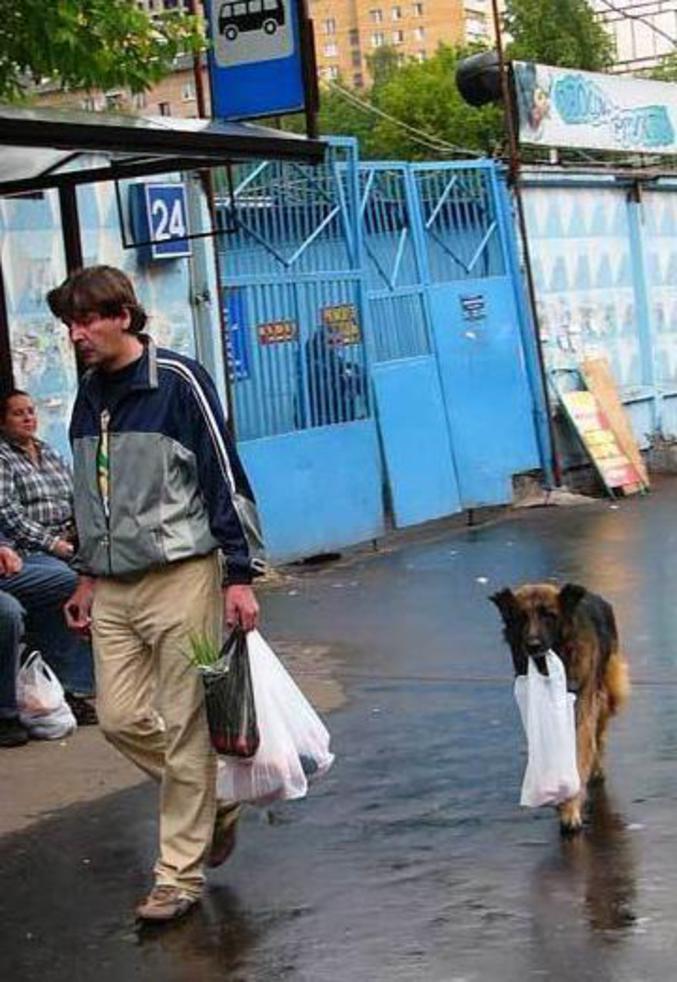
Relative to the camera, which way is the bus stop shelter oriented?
to the viewer's right

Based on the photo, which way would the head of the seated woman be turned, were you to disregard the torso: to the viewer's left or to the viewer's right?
to the viewer's right

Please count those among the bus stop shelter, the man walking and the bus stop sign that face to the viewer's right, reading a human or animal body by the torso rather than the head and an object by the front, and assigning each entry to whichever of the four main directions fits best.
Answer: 1

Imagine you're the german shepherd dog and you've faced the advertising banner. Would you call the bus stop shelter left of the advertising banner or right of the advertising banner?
left

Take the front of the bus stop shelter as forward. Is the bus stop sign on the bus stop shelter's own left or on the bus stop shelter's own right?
on the bus stop shelter's own left

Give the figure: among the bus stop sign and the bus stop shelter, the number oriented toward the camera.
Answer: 1

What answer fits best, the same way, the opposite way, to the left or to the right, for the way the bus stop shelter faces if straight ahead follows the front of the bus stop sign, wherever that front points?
to the left

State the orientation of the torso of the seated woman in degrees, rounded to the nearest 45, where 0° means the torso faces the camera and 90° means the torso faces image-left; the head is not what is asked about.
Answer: approximately 315°
